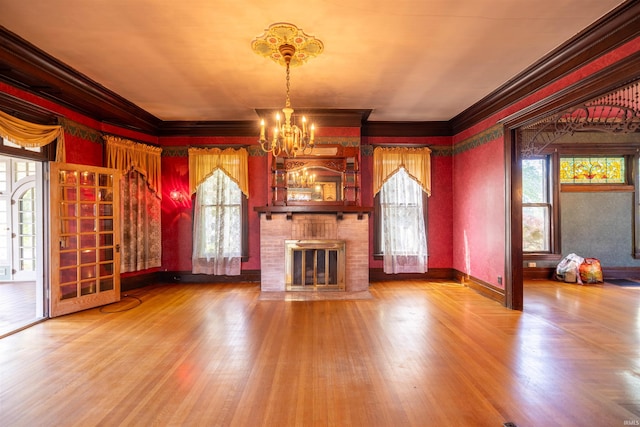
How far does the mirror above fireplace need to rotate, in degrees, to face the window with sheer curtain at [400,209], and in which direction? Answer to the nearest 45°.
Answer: approximately 90° to its left

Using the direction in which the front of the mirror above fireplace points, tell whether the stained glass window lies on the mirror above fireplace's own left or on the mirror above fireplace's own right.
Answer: on the mirror above fireplace's own left

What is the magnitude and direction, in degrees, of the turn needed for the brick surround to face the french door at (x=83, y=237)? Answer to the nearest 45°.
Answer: approximately 90° to its right

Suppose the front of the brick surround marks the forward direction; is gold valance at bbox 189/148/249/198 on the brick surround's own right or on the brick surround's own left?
on the brick surround's own right

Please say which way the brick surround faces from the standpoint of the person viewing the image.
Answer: facing the viewer

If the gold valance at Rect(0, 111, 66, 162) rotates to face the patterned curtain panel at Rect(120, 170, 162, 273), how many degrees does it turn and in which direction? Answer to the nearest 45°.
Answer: approximately 90° to its left

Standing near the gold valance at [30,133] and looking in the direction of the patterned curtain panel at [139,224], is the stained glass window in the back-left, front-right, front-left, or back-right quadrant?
front-right

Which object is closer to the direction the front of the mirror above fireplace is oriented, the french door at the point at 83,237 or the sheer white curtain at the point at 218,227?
the french door

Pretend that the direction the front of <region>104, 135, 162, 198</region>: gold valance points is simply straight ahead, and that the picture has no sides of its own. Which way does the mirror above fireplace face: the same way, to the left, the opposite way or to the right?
to the right

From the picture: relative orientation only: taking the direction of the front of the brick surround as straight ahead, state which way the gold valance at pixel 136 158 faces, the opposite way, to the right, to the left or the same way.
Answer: to the left

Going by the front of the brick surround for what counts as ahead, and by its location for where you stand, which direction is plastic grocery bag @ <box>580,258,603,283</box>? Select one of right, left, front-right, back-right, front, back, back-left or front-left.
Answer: left

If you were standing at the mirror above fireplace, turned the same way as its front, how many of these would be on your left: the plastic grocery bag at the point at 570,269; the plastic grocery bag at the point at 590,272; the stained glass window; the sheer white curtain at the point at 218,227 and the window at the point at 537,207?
4

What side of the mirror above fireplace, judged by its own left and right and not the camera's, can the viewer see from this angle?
front

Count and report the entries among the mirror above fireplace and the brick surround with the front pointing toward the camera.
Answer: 2

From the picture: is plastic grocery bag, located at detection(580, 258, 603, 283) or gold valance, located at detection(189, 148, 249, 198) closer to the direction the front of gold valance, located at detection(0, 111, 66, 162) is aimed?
the plastic grocery bag

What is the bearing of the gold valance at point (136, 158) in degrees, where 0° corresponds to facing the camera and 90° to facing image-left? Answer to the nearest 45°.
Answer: approximately 315°

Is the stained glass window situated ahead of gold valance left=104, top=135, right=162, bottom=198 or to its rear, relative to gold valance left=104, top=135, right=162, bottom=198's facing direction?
ahead

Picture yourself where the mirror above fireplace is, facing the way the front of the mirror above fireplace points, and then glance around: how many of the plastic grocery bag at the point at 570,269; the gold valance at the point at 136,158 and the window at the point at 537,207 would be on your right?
1
